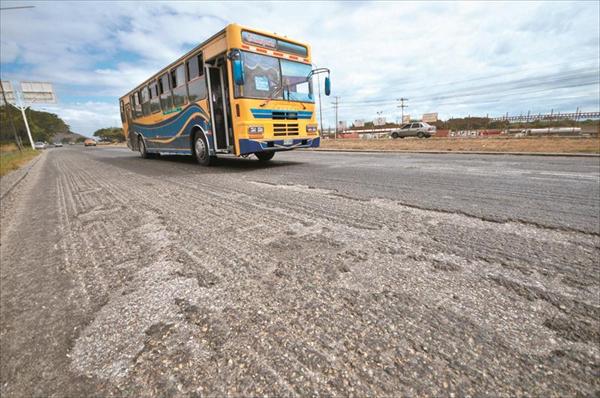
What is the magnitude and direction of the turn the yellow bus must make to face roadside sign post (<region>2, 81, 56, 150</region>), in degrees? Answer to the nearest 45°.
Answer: approximately 180°

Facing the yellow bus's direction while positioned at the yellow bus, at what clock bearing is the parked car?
The parked car is roughly at 9 o'clock from the yellow bus.

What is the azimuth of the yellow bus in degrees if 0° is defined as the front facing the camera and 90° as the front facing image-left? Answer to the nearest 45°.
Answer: approximately 315°
